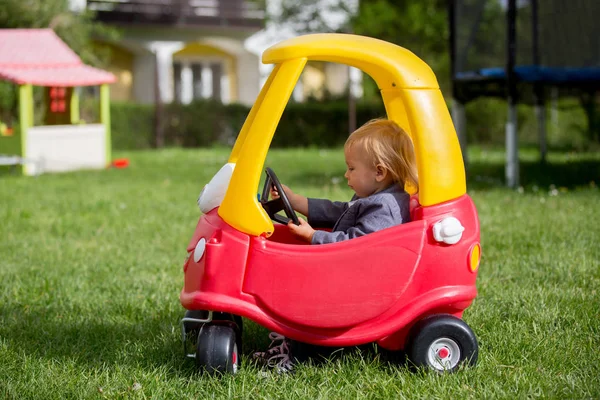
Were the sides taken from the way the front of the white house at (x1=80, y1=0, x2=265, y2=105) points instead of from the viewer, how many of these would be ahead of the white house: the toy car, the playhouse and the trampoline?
3

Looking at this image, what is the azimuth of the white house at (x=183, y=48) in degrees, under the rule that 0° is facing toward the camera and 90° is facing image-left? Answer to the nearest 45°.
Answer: approximately 0°

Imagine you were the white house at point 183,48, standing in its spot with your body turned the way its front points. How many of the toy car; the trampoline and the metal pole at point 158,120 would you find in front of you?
3

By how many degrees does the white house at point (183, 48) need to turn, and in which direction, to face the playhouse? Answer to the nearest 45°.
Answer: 0° — it already faces it

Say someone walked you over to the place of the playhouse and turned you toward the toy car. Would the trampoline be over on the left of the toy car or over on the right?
left

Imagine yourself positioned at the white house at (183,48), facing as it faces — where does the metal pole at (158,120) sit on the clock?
The metal pole is roughly at 12 o'clock from the white house.

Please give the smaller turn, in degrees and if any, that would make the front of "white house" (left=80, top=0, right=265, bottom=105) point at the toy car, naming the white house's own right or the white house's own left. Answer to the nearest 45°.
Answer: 0° — it already faces it
